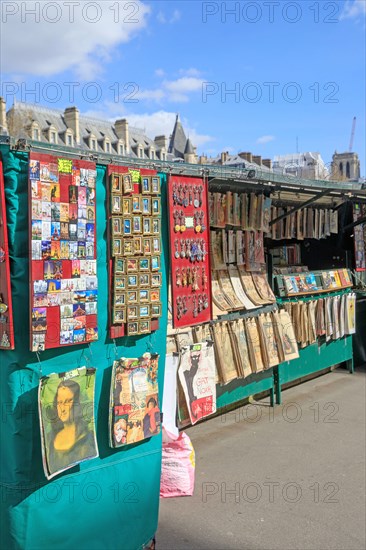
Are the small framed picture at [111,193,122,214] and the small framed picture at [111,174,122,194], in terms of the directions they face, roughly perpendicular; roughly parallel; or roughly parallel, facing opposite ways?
roughly parallel

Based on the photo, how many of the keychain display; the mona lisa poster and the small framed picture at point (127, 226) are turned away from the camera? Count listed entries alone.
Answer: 0

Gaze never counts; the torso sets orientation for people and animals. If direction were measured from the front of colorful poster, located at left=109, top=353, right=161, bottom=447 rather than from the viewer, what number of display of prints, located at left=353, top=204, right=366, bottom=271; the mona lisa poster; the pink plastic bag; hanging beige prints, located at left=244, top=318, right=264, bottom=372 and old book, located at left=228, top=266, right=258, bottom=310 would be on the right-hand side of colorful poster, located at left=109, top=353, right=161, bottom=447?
1

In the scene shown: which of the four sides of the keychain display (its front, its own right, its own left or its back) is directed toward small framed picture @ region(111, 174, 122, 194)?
right

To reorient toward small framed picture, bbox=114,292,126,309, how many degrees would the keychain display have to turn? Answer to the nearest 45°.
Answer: approximately 90° to its right

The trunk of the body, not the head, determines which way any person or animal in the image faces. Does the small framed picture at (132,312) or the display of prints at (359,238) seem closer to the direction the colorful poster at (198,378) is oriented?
the small framed picture

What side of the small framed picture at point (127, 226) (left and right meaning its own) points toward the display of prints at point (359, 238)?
left

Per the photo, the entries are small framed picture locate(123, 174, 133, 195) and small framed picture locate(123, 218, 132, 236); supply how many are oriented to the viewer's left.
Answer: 0

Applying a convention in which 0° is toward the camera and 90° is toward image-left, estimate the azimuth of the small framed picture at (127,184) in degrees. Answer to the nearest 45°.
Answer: approximately 315°

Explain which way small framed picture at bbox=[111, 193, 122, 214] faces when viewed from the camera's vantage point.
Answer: facing the viewer and to the right of the viewer

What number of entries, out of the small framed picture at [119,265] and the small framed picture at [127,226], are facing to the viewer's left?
0

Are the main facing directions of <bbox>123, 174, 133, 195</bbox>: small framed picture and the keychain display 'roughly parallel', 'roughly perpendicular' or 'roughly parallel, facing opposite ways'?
roughly parallel

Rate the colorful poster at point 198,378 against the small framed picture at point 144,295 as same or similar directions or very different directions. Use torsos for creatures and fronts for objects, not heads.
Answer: same or similar directions
